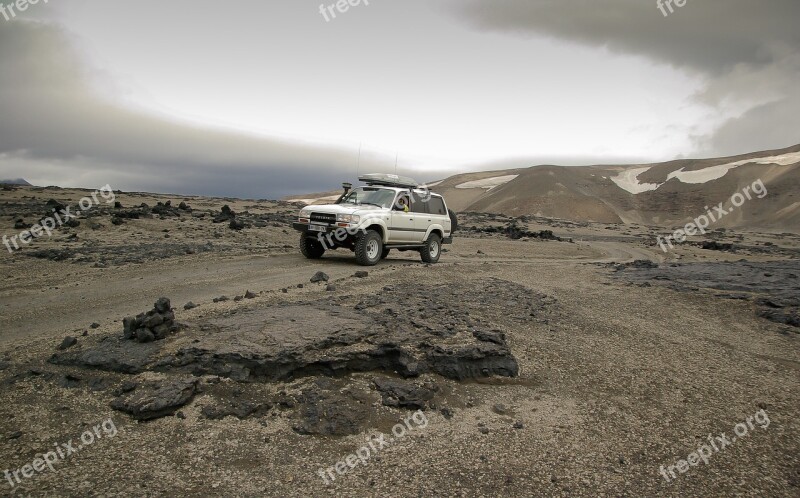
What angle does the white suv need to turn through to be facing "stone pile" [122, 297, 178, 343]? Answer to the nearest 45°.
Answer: approximately 45° to its left

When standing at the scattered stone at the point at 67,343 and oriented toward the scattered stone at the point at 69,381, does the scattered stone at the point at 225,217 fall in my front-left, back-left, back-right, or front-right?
back-left

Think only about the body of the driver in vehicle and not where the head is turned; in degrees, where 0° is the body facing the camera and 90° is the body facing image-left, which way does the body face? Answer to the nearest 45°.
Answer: approximately 45°

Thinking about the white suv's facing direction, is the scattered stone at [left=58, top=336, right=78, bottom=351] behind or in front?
in front

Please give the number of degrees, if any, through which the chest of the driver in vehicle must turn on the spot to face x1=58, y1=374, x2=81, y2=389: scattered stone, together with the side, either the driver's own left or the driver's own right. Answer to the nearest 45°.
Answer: approximately 45° to the driver's own left

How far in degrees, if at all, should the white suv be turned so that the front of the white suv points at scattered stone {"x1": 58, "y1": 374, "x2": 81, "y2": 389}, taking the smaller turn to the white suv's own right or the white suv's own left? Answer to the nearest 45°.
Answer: approximately 45° to the white suv's own left

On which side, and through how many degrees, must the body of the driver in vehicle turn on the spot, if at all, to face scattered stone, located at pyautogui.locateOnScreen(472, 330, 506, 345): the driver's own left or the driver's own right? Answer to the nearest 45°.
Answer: approximately 45° to the driver's own left

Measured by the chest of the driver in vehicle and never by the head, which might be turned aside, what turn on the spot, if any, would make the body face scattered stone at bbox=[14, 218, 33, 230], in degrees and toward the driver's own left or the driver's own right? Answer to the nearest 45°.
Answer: approximately 45° to the driver's own right

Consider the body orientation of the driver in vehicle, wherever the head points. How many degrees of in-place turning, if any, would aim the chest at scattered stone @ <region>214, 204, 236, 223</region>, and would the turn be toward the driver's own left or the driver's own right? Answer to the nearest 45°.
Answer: approximately 90° to the driver's own right

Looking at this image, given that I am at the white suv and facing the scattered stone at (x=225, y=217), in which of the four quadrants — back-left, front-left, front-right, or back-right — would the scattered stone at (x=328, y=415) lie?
back-left

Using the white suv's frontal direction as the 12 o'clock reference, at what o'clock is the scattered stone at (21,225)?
The scattered stone is roughly at 2 o'clock from the white suv.

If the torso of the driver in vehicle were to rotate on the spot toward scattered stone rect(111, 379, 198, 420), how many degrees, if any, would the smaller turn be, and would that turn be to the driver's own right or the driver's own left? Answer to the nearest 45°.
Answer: approximately 45° to the driver's own left

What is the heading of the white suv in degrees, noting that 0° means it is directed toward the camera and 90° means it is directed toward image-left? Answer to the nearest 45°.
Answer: approximately 45°

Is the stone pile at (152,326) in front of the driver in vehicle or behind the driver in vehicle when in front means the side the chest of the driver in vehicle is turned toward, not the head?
in front

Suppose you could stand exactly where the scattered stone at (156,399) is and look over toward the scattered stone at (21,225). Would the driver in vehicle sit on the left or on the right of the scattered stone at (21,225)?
right

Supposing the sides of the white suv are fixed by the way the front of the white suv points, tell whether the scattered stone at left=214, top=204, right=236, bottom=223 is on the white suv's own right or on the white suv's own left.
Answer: on the white suv's own right
